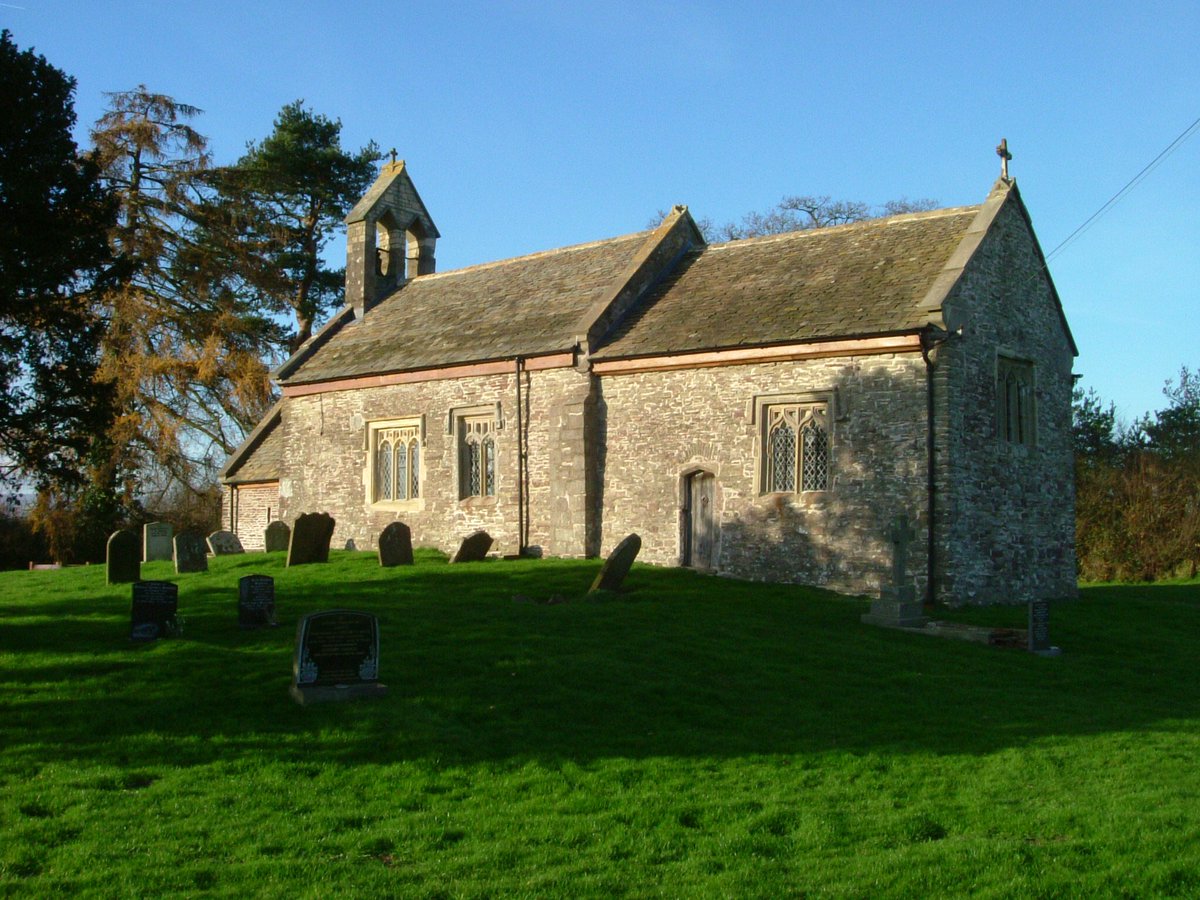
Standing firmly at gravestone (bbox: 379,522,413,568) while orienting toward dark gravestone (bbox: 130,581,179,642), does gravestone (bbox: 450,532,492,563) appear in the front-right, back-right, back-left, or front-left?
back-left

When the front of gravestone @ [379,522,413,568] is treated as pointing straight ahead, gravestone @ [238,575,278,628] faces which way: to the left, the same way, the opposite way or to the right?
the same way

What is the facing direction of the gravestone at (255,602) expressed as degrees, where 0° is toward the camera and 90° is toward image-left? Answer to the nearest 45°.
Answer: approximately 0°

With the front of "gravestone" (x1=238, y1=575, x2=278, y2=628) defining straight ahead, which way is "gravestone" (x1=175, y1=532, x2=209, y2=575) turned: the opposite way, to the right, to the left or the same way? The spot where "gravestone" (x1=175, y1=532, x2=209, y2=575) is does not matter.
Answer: the same way

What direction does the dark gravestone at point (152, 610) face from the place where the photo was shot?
facing the viewer

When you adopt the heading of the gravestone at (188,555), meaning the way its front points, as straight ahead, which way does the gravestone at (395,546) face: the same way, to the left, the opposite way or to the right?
the same way

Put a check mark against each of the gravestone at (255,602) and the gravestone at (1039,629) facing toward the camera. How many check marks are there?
2

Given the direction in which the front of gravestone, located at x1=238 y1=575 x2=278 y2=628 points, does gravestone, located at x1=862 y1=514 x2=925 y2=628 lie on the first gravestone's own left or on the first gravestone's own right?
on the first gravestone's own left

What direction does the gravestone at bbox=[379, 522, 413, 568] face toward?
toward the camera

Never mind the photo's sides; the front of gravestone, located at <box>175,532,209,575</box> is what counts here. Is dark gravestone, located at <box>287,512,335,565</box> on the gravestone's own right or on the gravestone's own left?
on the gravestone's own left

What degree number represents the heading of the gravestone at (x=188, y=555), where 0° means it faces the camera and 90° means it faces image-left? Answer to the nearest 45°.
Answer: approximately 0°

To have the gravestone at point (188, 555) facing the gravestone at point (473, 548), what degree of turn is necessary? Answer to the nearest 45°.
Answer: approximately 90° to its left
